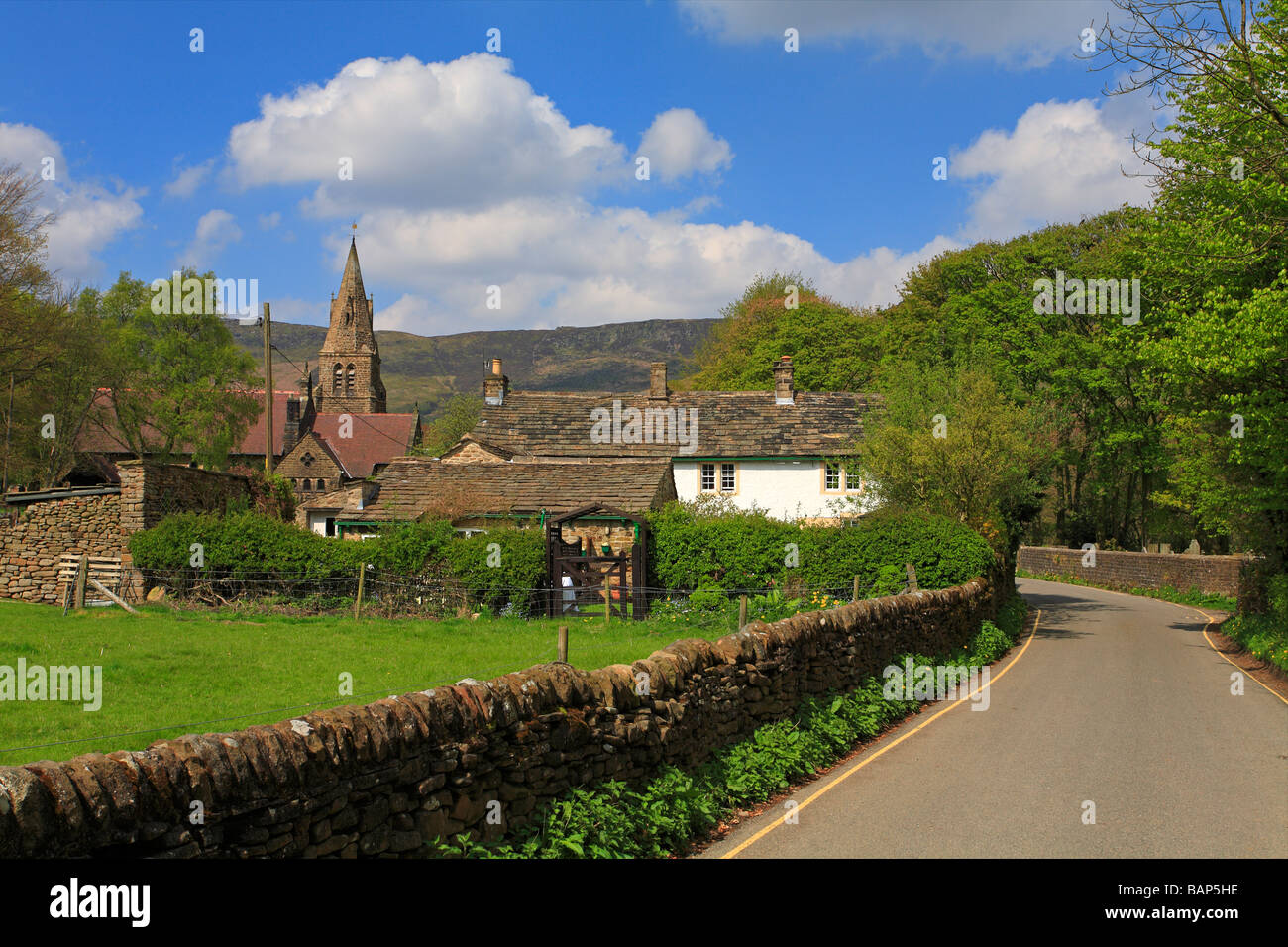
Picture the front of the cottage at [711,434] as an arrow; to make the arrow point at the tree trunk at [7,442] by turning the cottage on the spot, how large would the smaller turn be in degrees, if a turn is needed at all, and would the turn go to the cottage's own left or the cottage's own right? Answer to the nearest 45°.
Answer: approximately 90° to the cottage's own right

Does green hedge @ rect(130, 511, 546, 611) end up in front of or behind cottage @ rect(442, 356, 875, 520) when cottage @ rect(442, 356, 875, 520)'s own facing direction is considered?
in front

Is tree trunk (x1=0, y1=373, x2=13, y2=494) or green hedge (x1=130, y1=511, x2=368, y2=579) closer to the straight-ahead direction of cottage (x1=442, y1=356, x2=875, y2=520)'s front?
the green hedge

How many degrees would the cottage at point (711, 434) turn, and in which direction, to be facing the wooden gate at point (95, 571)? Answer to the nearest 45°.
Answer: approximately 45° to its right

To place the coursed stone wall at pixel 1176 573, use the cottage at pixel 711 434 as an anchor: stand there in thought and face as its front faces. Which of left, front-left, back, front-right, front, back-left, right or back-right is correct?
left

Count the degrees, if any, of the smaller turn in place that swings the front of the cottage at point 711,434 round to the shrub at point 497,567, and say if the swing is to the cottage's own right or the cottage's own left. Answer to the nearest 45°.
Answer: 0° — it already faces it

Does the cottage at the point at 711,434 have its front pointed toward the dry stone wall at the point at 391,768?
yes

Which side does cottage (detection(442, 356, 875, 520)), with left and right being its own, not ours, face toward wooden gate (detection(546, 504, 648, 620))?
front

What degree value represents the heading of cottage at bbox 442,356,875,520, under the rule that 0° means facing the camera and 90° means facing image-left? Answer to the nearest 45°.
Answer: approximately 0°

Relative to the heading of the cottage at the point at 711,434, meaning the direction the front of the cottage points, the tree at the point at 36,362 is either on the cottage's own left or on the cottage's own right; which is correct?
on the cottage's own right

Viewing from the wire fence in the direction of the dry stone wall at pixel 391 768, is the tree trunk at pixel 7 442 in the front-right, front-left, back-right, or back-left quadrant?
back-right

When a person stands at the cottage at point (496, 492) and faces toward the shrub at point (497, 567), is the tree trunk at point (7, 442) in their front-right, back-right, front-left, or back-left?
back-right

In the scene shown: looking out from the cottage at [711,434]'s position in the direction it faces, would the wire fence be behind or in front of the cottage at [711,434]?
in front

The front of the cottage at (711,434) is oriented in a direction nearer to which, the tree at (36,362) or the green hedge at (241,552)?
the green hedge
